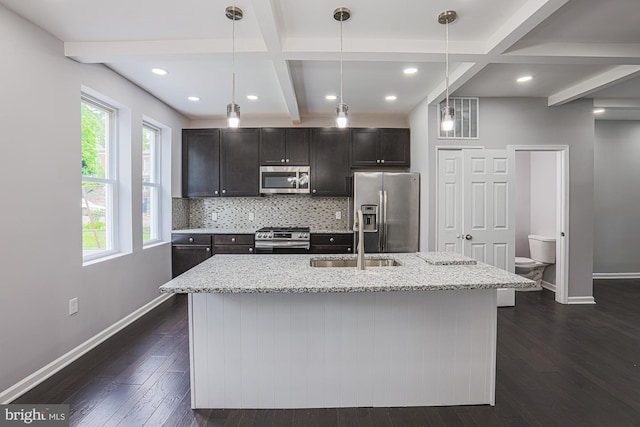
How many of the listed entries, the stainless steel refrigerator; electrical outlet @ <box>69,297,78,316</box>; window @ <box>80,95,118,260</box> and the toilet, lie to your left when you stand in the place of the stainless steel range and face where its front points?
2

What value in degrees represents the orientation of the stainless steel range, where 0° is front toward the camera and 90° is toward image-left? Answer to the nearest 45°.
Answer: approximately 0°

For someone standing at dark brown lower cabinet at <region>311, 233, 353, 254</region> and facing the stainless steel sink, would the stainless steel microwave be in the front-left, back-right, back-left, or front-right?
back-right

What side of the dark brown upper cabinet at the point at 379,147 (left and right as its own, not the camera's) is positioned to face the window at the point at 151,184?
right

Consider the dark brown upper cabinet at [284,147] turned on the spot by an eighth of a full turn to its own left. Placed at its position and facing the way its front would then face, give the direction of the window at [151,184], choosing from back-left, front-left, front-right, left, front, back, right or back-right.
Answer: back-right

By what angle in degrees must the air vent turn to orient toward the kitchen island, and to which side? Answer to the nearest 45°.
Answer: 0° — it already faces it

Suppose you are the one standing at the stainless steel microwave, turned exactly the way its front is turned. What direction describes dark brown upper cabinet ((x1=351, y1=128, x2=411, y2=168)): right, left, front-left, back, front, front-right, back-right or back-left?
left
